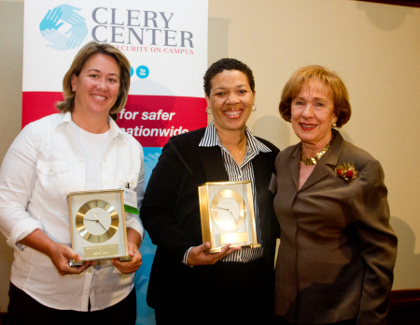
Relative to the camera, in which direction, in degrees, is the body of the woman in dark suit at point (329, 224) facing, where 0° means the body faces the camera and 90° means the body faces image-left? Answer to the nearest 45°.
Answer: approximately 45°

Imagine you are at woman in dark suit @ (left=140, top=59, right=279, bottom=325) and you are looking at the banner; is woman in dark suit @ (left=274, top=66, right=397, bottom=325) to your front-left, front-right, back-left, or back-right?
back-right

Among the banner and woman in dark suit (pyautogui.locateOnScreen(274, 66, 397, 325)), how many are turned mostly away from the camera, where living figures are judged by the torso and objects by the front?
0
